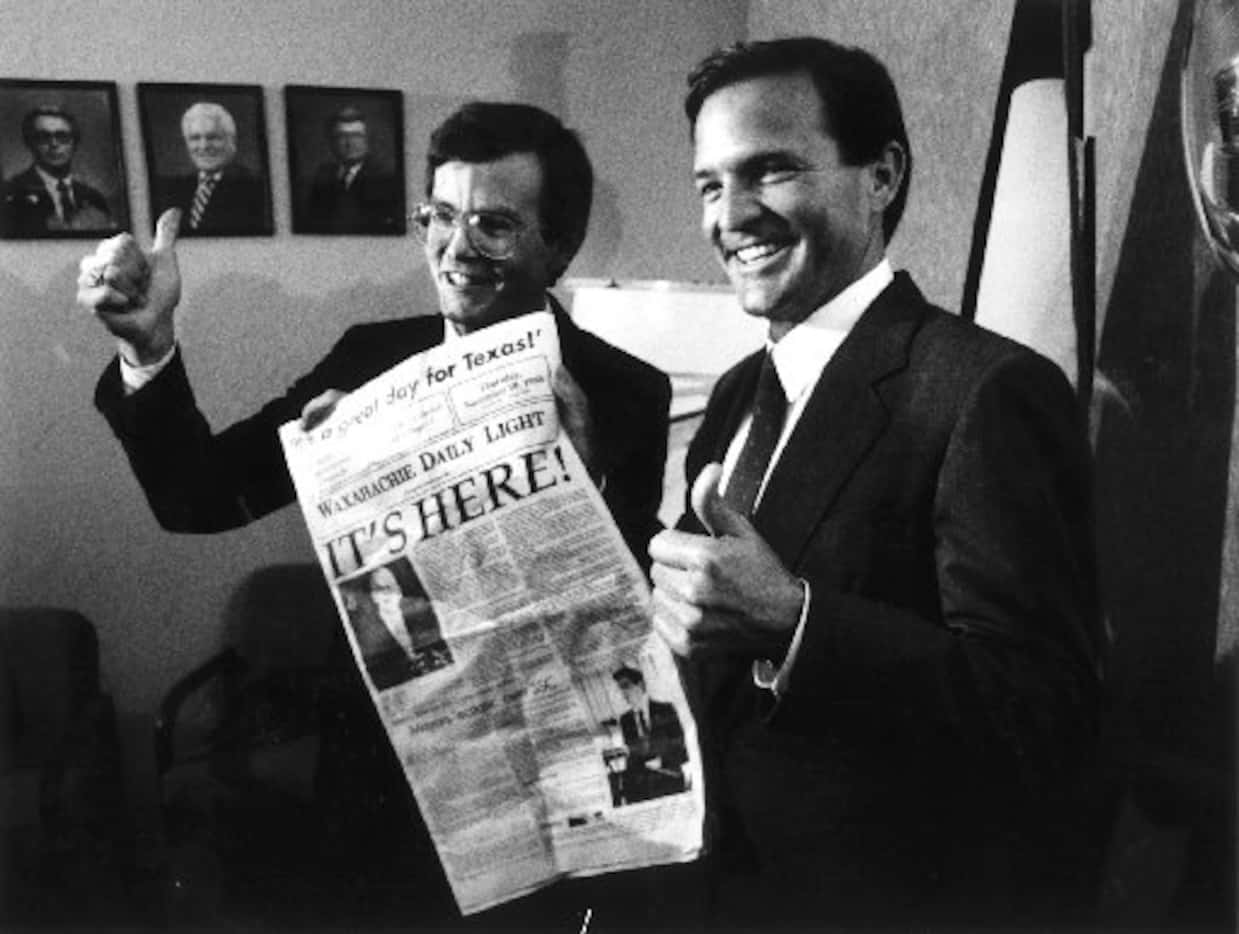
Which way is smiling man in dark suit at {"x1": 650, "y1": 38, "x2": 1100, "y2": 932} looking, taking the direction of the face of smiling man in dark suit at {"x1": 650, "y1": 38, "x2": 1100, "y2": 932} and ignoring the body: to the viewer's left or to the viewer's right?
to the viewer's left

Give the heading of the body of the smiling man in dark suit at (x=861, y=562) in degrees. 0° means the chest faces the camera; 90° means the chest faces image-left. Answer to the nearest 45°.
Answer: approximately 45°

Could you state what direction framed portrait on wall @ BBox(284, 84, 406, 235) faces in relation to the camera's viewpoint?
facing the viewer

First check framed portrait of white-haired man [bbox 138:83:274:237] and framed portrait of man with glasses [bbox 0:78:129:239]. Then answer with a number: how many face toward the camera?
2

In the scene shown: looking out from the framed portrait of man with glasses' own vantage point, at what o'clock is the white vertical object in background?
The white vertical object in background is roughly at 10 o'clock from the framed portrait of man with glasses.

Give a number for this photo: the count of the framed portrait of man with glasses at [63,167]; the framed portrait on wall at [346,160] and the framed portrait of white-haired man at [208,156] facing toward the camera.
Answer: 3

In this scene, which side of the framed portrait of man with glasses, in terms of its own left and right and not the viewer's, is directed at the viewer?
front
